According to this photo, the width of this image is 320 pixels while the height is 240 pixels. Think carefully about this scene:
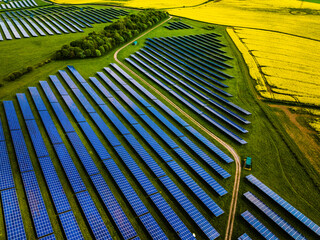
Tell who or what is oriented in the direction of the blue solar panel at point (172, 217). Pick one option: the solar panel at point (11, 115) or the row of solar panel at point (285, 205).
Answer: the row of solar panel

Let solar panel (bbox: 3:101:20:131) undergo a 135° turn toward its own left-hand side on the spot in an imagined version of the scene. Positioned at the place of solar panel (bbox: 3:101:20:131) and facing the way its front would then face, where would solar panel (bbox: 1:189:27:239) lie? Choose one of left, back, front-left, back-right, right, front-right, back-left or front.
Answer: front-right

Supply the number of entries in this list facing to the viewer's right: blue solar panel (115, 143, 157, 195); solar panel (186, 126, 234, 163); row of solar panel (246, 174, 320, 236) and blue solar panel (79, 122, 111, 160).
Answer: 4

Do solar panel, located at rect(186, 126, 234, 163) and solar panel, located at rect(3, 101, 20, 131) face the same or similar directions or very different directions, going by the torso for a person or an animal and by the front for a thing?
same or similar directions

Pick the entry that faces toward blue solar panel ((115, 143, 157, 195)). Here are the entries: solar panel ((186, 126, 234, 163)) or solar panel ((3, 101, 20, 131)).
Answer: solar panel ((186, 126, 234, 163))

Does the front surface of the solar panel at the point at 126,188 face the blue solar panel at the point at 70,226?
yes

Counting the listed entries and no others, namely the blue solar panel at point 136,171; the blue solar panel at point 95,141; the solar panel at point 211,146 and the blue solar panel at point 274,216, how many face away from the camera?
0

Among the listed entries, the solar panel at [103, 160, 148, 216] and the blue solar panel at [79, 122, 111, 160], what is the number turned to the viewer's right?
0

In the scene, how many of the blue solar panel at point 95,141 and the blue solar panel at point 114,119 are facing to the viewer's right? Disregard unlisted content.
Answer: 0

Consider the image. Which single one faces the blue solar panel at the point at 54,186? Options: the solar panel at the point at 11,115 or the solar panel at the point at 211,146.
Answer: the solar panel at the point at 211,146
